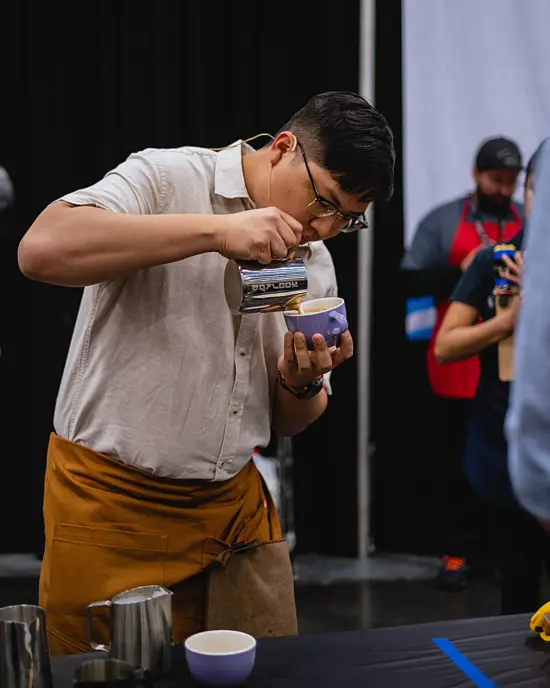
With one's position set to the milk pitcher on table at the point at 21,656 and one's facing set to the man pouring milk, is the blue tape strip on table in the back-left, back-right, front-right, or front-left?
front-right

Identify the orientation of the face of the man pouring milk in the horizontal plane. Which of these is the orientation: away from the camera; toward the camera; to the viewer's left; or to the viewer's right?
to the viewer's right

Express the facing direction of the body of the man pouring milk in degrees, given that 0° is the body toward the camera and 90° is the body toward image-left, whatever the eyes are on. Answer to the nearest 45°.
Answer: approximately 315°

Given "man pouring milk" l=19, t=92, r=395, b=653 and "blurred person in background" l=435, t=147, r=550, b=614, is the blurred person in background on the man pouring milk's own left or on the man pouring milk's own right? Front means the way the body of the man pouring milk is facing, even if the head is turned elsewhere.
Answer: on the man pouring milk's own left
